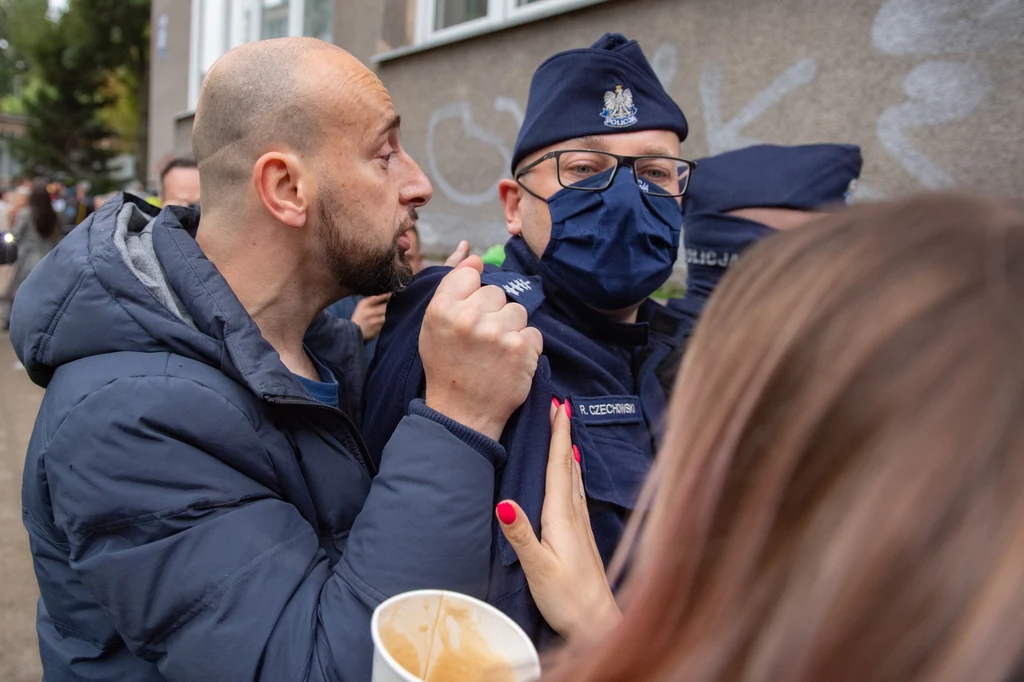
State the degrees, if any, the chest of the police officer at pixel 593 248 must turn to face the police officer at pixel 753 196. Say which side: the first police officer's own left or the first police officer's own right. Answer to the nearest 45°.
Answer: approximately 90° to the first police officer's own left

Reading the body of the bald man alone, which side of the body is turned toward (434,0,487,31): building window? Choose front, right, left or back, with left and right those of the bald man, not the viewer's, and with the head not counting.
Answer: left

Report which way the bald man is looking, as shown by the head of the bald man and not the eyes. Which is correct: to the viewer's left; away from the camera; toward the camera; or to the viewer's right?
to the viewer's right

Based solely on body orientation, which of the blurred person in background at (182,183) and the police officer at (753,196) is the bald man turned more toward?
the police officer

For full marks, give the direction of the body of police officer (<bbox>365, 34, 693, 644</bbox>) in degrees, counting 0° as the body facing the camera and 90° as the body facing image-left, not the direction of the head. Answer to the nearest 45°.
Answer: approximately 315°

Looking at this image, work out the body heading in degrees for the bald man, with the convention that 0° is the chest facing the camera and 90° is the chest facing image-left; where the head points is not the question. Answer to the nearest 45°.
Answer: approximately 270°

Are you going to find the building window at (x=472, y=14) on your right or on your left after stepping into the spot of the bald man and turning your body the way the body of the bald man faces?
on your left

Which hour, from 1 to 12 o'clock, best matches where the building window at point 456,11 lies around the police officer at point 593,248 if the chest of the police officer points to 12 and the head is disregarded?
The building window is roughly at 7 o'clock from the police officer.

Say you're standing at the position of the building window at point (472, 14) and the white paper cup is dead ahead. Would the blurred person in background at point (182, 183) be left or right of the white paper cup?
right

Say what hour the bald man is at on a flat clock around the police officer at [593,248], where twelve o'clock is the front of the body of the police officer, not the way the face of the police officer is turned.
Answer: The bald man is roughly at 3 o'clock from the police officer.

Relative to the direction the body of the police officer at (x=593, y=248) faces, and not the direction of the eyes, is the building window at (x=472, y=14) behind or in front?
behind
